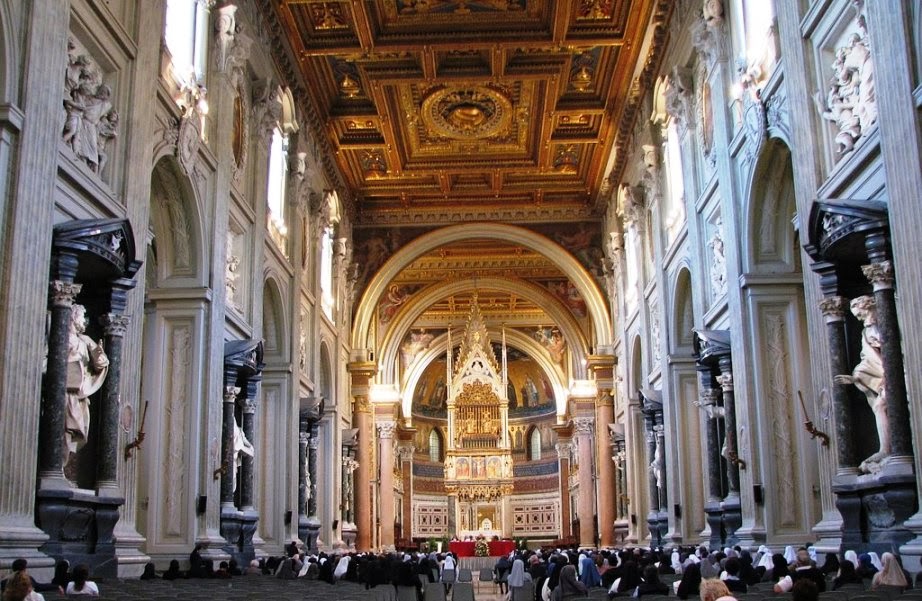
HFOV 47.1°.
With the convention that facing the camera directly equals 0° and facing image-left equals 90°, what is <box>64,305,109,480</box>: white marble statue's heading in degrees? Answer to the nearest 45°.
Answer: approximately 315°

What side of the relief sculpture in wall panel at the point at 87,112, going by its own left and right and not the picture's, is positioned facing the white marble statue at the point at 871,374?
front

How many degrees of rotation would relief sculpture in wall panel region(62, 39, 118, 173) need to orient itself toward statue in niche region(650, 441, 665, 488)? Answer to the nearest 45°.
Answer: approximately 90° to its left

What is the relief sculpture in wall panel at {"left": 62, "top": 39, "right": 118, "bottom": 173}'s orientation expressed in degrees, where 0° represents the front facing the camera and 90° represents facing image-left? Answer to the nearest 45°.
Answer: approximately 315°

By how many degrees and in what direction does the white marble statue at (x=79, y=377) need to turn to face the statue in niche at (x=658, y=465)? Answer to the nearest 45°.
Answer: approximately 90° to its left

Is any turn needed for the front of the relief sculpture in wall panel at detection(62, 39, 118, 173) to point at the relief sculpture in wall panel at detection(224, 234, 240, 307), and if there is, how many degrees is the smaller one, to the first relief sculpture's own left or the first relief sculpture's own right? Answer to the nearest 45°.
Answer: approximately 135° to the first relief sculpture's own left

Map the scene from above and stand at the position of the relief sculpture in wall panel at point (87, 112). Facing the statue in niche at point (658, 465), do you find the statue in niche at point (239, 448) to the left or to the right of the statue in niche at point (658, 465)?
left

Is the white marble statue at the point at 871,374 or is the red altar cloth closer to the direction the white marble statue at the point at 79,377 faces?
the white marble statue

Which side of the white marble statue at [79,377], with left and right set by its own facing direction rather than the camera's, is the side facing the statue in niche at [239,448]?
left

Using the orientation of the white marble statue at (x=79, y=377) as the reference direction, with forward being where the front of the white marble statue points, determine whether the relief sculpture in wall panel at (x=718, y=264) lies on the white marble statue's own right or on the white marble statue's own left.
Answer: on the white marble statue's own left

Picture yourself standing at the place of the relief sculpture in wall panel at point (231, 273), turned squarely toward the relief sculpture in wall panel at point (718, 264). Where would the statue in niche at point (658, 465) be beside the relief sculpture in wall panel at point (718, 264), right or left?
left
